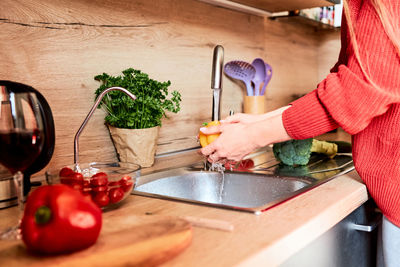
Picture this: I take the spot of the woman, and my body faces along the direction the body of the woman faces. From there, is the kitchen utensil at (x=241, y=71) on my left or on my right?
on my right

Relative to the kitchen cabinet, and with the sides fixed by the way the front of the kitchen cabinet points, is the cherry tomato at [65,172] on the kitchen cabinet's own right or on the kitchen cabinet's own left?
on the kitchen cabinet's own right

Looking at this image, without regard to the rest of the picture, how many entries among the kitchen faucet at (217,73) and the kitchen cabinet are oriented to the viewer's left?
0

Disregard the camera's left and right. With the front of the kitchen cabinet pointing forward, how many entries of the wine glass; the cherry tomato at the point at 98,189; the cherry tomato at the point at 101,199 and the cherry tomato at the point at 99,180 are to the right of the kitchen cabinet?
4

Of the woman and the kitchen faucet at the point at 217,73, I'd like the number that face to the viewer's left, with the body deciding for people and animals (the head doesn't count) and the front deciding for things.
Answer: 1

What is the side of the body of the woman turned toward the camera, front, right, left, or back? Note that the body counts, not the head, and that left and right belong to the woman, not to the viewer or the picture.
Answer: left

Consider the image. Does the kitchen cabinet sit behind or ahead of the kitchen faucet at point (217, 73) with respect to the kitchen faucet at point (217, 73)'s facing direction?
ahead

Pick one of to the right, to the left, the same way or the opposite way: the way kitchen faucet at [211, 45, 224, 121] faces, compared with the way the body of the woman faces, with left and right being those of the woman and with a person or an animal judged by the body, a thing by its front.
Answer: to the left

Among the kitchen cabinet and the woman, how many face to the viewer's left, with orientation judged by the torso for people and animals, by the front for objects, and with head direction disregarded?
1

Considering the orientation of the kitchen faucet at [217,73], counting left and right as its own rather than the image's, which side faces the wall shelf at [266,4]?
back

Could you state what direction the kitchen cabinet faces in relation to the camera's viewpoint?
facing the viewer and to the right of the viewer
